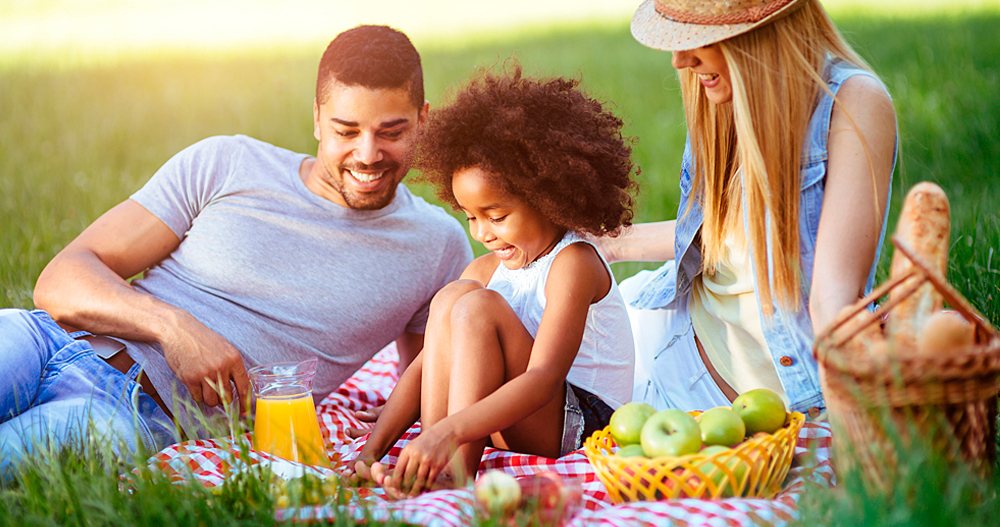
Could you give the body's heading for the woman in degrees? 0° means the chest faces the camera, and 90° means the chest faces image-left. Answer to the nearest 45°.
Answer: approximately 45°

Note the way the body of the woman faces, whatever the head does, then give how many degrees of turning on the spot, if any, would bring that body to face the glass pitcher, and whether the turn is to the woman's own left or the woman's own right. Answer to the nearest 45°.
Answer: approximately 45° to the woman's own right

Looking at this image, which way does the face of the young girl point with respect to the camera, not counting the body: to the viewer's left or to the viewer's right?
to the viewer's left

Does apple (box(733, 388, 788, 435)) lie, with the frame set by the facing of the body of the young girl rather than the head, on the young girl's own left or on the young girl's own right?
on the young girl's own left

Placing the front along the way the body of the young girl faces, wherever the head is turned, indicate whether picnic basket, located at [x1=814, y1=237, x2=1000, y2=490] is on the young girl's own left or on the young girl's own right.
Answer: on the young girl's own left

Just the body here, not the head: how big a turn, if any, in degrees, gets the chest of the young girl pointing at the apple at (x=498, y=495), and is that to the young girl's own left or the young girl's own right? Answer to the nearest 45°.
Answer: approximately 45° to the young girl's own left

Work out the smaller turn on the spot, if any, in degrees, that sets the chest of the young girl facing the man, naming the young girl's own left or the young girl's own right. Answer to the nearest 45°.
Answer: approximately 90° to the young girl's own right

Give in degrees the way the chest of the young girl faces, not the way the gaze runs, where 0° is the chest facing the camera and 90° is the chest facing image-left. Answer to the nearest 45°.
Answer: approximately 45°
